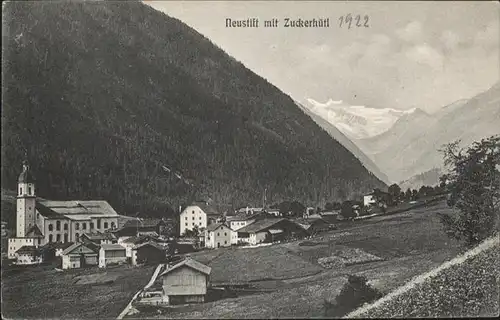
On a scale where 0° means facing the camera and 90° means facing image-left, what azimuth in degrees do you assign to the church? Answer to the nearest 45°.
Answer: approximately 45°

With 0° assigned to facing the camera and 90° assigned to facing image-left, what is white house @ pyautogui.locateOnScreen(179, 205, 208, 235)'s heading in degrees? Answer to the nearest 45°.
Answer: approximately 0°

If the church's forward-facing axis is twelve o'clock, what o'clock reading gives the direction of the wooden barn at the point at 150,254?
The wooden barn is roughly at 8 o'clock from the church.

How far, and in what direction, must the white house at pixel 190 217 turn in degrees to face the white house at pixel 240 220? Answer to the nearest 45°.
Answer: approximately 90° to its left

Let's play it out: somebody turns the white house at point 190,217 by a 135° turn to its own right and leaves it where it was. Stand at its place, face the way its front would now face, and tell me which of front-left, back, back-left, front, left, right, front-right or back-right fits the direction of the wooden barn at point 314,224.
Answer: back-right

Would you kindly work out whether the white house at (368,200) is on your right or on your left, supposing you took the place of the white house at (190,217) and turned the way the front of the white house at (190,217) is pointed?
on your left

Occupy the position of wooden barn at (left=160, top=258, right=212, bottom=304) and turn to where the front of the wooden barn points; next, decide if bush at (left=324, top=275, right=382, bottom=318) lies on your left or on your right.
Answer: on your left

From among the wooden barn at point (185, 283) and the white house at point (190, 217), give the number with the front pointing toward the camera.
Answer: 2

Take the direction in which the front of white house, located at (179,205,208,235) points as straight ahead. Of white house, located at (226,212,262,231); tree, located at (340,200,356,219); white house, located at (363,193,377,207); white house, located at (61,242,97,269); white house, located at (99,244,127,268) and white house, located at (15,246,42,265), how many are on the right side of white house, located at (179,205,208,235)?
3
